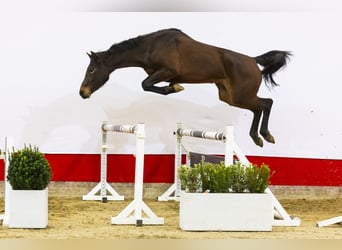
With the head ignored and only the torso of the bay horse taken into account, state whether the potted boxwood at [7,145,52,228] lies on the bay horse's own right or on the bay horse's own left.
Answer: on the bay horse's own left

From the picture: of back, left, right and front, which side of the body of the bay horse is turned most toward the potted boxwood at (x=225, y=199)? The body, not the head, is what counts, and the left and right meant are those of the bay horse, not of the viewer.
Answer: left

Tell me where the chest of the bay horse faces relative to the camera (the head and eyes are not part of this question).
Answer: to the viewer's left

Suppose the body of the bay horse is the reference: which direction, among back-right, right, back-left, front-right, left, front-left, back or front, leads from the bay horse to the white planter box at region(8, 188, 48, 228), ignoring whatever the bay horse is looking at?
front-left

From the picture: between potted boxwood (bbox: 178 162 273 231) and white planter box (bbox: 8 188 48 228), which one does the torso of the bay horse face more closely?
the white planter box

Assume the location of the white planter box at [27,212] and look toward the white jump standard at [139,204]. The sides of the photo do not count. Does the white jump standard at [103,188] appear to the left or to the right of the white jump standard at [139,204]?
left

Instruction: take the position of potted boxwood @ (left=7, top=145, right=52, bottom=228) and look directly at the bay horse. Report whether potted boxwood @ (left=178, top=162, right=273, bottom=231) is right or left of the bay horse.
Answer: right
